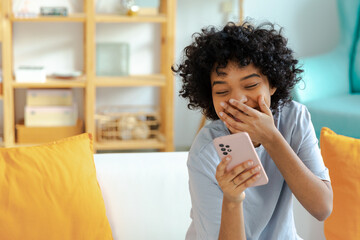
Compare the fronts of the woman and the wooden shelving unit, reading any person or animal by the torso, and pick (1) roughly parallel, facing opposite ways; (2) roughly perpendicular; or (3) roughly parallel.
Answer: roughly parallel

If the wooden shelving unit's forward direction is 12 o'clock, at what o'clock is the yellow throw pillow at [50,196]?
The yellow throw pillow is roughly at 12 o'clock from the wooden shelving unit.

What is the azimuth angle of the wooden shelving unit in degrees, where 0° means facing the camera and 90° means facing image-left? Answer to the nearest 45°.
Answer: approximately 0°

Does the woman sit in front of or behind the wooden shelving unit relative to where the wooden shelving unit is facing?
in front

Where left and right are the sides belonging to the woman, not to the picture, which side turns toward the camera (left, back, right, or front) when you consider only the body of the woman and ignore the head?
front

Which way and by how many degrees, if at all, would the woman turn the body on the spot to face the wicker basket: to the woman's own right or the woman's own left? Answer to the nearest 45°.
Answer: approximately 180°

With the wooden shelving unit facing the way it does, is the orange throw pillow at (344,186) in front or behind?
in front
